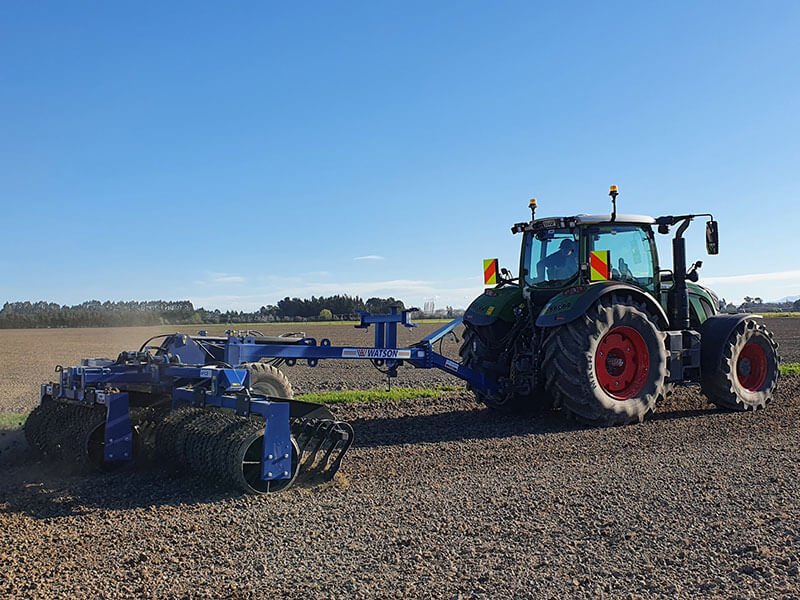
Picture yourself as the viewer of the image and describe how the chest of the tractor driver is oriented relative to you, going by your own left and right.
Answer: facing away from the viewer and to the right of the viewer

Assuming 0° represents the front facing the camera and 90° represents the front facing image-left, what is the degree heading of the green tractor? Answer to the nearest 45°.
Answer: approximately 225°
